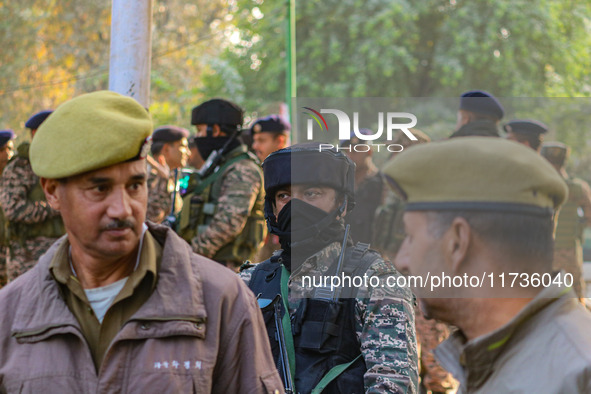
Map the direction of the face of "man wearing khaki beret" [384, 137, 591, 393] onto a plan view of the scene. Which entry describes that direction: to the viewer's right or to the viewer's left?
to the viewer's left

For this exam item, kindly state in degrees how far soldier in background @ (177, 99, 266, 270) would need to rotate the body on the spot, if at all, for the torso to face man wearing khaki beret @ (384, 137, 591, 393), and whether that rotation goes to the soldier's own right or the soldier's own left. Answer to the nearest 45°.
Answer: approximately 90° to the soldier's own left

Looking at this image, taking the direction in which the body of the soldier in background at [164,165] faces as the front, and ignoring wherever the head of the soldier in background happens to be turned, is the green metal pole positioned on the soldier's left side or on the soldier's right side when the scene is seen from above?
on the soldier's left side
